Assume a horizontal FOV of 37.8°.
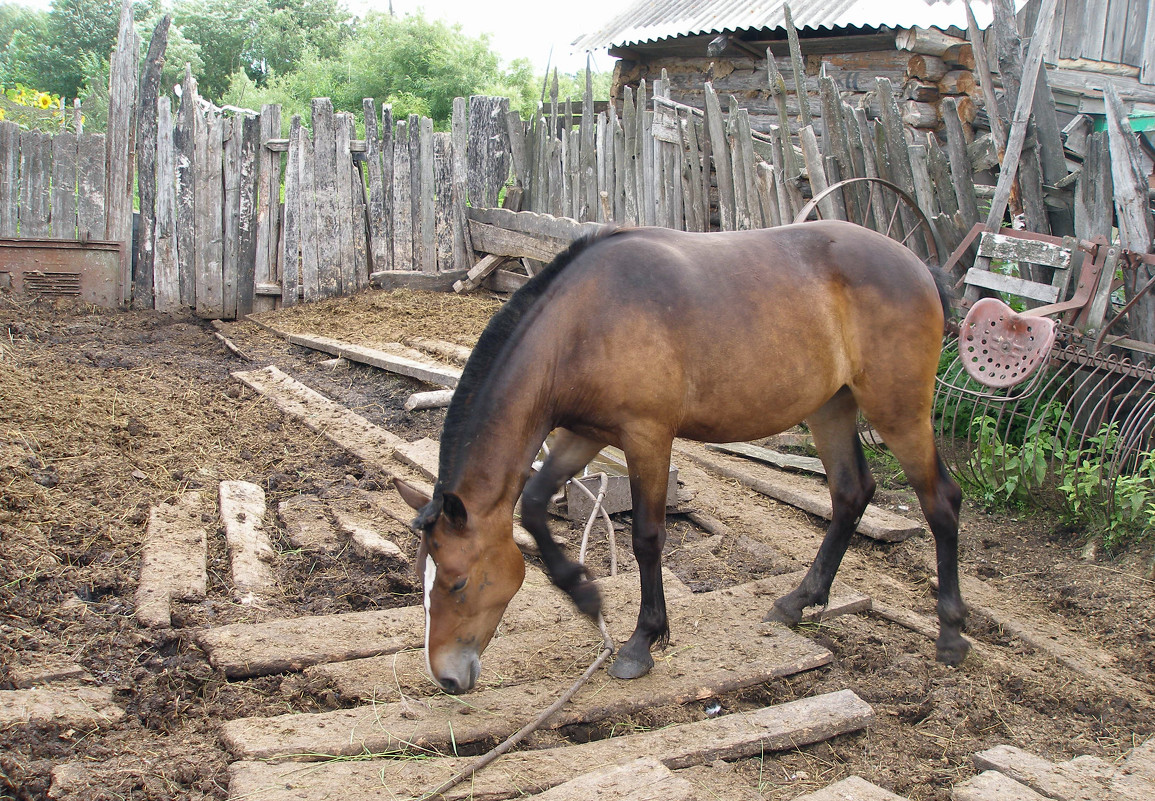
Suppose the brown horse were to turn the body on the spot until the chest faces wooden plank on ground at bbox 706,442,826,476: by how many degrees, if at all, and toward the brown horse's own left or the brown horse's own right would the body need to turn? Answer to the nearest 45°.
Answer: approximately 90° to the brown horse's own right

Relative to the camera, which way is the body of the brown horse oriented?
to the viewer's left

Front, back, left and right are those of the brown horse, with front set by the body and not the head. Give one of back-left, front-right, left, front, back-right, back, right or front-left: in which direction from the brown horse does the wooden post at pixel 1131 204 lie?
back-right

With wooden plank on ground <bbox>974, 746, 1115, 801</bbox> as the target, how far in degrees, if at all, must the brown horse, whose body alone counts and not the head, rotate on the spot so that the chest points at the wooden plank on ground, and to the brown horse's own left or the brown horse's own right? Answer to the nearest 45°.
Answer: approximately 135° to the brown horse's own left
